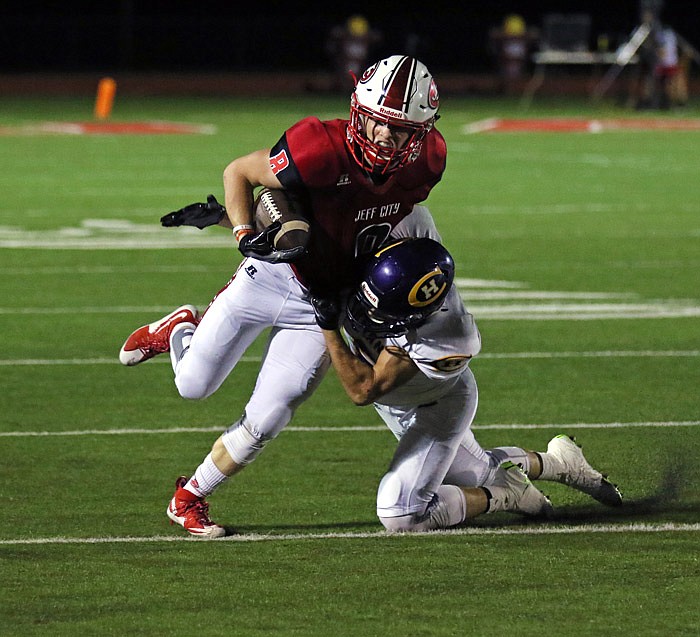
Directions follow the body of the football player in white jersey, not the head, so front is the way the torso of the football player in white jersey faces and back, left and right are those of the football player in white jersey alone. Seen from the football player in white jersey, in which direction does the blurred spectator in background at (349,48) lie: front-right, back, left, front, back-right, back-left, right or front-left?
right

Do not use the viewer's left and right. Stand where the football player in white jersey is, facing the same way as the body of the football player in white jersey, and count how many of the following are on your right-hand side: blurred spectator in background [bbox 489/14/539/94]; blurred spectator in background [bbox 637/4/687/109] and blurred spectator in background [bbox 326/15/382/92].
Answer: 3

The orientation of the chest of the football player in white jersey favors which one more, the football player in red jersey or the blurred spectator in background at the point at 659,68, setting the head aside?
the football player in red jersey

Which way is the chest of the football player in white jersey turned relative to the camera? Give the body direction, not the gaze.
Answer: to the viewer's left

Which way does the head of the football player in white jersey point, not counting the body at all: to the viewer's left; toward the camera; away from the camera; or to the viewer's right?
to the viewer's left

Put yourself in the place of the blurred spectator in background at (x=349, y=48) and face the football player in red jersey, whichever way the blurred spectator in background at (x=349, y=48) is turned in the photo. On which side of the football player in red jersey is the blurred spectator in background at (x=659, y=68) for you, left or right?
left
